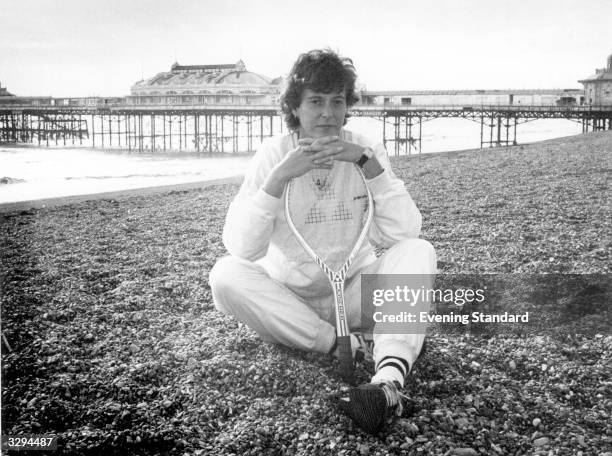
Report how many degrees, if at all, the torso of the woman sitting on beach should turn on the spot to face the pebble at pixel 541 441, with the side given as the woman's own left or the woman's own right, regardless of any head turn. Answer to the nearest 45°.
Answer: approximately 45° to the woman's own left

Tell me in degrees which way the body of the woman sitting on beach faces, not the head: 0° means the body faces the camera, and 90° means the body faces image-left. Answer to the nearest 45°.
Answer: approximately 0°

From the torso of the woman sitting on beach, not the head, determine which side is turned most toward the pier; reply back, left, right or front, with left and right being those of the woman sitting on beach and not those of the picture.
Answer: back

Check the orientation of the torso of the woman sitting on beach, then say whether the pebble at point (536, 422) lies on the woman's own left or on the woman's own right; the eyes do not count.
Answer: on the woman's own left

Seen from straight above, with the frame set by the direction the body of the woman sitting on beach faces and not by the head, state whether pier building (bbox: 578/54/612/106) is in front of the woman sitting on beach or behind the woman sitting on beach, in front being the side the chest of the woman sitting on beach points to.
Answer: behind
